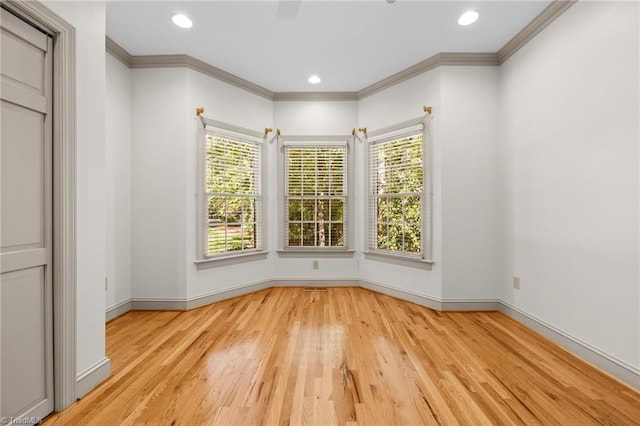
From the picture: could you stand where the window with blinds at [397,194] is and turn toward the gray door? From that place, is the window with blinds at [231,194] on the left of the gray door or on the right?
right

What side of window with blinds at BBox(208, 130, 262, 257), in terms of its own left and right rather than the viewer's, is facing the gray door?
right

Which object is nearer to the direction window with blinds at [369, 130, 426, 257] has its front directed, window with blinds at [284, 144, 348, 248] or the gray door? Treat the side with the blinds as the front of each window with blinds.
the gray door

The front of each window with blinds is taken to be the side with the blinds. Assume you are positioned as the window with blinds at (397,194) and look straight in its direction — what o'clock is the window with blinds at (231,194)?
the window with blinds at (231,194) is roughly at 1 o'clock from the window with blinds at (397,194).

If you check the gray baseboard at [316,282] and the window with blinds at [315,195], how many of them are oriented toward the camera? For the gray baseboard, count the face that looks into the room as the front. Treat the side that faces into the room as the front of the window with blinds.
2

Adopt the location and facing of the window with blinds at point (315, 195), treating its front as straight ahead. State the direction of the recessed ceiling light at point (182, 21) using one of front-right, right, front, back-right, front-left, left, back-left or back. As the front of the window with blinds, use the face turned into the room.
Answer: front-right
